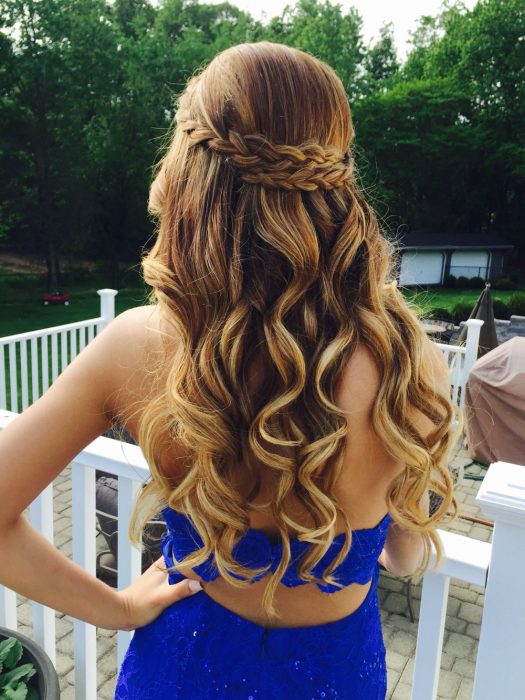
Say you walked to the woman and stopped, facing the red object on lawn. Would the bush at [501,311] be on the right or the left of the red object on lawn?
right

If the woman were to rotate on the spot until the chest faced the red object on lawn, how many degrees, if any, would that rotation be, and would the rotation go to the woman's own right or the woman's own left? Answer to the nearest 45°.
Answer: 0° — they already face it

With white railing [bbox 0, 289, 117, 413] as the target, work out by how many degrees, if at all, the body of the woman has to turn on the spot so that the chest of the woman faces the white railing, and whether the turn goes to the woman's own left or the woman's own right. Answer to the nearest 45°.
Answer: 0° — they already face it

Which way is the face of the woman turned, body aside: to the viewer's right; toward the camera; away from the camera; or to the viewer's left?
away from the camera

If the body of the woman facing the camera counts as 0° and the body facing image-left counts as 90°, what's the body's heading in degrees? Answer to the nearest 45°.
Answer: approximately 180°

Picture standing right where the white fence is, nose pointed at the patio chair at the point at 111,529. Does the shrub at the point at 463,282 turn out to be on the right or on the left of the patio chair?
right

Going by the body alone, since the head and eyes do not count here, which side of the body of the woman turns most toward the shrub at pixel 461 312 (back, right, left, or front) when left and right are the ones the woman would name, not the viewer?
front

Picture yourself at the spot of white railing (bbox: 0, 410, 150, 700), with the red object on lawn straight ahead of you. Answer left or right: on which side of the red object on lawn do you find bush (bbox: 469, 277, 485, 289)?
right
